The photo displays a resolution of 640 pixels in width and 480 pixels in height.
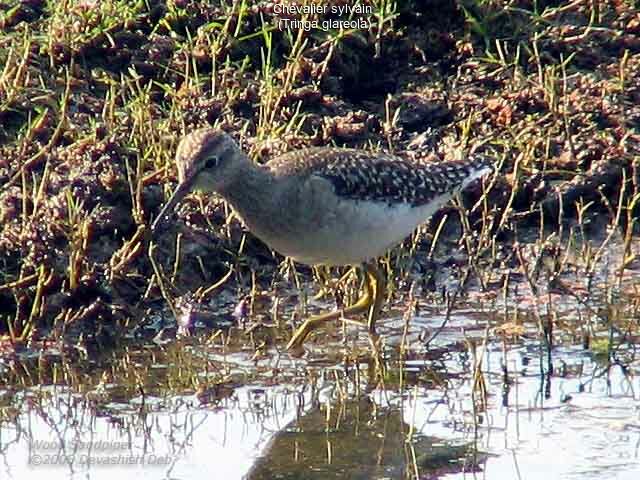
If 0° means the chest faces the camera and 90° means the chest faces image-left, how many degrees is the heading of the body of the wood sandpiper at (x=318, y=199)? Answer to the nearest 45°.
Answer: approximately 90°
